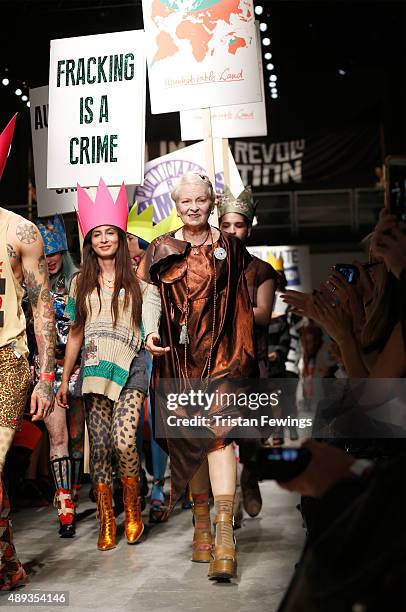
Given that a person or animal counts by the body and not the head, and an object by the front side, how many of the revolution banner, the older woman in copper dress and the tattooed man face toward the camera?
3

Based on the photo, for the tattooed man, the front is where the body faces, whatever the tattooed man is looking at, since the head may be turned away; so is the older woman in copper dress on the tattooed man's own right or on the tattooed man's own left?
on the tattooed man's own left

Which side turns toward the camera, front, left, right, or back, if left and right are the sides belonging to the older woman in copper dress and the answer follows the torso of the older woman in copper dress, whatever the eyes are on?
front

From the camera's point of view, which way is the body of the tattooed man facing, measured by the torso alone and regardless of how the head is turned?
toward the camera

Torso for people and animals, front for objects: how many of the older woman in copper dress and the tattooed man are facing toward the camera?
2

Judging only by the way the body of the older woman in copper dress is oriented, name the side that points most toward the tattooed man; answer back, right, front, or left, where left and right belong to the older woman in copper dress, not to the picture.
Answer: right
